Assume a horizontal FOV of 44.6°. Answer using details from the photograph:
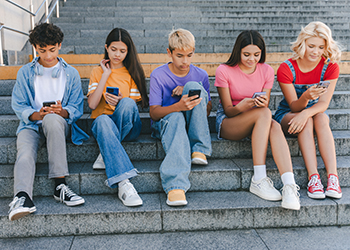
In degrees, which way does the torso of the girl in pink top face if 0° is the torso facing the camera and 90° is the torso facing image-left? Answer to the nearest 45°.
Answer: approximately 315°

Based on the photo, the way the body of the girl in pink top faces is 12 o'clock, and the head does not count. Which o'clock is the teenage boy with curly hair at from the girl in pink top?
The teenage boy with curly hair is roughly at 4 o'clock from the girl in pink top.

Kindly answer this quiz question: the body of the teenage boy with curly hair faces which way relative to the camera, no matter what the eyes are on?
toward the camera

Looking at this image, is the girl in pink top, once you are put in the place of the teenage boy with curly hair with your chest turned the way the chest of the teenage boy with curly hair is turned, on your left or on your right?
on your left

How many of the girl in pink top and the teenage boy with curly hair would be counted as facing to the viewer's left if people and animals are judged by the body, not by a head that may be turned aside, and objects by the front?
0
